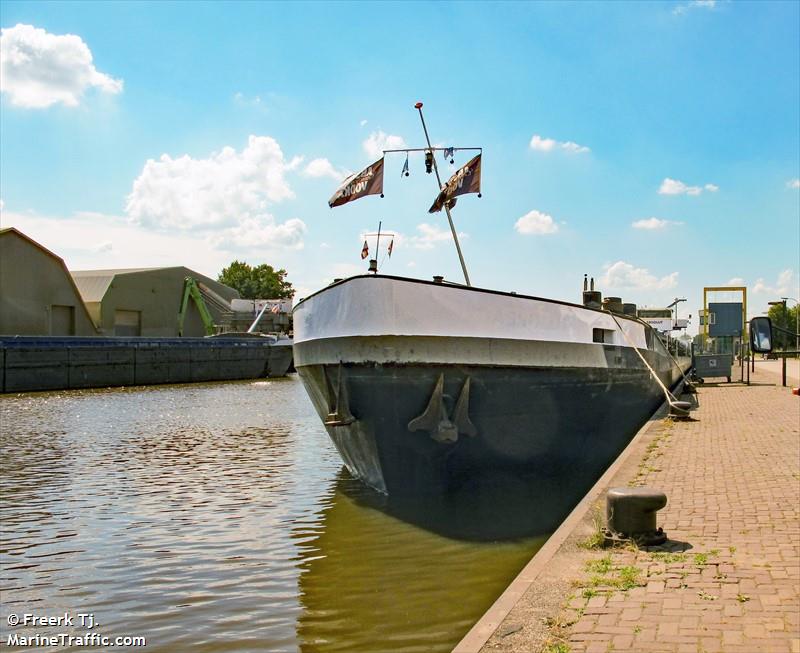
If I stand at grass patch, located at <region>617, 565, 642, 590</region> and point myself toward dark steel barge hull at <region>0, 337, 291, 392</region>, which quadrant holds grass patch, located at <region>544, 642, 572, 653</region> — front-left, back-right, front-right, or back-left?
back-left

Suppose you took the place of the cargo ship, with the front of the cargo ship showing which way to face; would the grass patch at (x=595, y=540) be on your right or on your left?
on your left

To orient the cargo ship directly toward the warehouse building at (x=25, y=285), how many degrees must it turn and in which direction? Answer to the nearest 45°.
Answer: approximately 90° to its right

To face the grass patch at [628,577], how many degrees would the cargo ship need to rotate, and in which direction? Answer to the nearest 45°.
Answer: approximately 45° to its left

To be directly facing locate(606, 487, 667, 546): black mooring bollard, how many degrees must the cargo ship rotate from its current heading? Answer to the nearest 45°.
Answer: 0° — it already faces it

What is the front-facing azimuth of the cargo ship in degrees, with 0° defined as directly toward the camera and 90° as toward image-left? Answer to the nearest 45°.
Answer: approximately 45°

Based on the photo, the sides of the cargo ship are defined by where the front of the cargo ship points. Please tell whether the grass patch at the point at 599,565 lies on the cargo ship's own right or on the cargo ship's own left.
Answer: on the cargo ship's own left

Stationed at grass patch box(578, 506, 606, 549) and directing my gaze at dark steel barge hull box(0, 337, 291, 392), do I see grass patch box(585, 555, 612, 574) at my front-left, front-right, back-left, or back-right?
back-left

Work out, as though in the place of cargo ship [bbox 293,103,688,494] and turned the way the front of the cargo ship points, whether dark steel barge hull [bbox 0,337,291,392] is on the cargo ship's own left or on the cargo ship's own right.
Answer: on the cargo ship's own right
